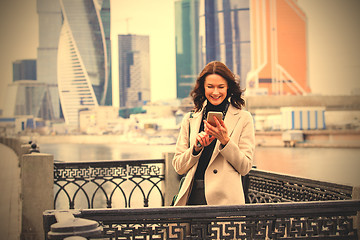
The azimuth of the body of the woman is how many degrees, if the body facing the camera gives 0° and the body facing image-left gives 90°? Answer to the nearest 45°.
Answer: approximately 0°

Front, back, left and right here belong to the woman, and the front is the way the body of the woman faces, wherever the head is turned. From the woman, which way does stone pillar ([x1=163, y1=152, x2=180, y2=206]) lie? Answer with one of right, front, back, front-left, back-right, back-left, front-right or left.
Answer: back
